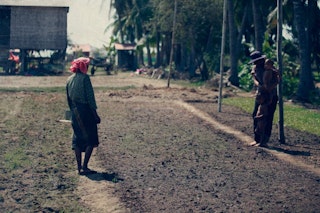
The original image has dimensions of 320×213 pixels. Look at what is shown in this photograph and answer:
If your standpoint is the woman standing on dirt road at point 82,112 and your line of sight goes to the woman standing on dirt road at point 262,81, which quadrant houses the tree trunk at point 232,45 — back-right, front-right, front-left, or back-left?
front-left

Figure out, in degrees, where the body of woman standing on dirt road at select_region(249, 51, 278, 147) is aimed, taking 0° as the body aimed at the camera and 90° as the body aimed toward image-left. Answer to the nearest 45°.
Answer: approximately 90°

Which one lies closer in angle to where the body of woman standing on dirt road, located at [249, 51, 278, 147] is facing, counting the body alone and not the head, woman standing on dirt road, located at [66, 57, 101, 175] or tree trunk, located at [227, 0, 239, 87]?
the woman standing on dirt road

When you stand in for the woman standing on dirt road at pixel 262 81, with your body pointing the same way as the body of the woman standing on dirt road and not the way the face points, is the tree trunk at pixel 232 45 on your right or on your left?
on your right

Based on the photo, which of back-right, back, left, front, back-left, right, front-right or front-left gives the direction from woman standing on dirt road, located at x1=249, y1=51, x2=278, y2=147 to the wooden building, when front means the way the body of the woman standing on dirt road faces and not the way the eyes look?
front-right

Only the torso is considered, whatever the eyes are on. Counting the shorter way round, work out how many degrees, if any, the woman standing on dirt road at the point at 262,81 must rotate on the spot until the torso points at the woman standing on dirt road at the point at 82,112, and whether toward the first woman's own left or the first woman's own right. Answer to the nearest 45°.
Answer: approximately 45° to the first woman's own left

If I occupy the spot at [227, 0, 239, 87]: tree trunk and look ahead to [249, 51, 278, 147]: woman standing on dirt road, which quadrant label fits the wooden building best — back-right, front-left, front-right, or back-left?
back-right
